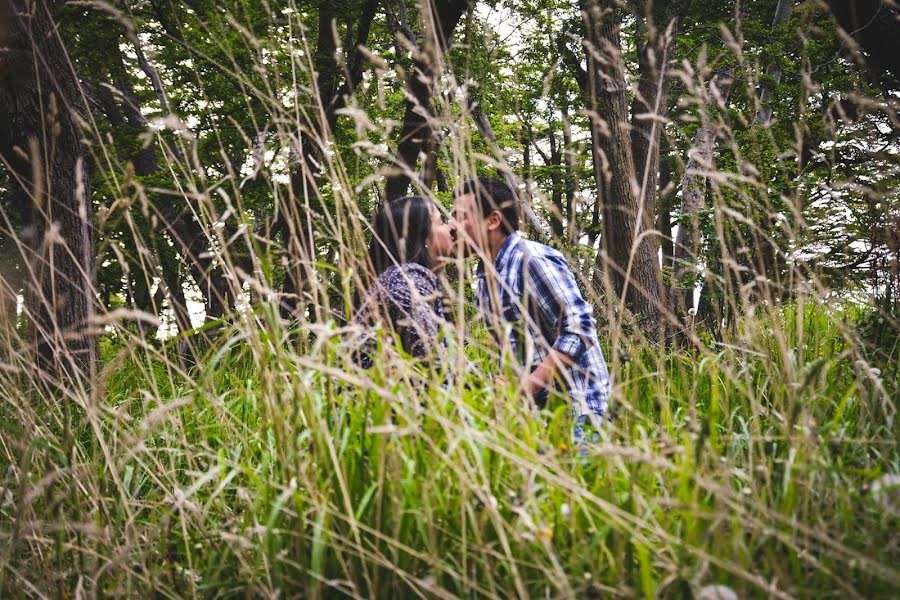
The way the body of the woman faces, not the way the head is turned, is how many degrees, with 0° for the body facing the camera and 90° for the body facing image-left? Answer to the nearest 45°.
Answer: approximately 270°

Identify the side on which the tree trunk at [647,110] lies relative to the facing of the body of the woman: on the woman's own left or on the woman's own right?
on the woman's own left

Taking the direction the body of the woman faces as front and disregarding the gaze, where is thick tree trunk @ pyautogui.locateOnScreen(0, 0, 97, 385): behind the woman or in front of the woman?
behind

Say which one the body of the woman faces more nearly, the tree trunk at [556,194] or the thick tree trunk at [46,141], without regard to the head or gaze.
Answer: the tree trunk

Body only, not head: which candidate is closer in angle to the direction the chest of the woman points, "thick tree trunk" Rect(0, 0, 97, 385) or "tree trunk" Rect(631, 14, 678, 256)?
the tree trunk

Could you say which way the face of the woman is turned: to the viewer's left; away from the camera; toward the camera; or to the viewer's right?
to the viewer's right
